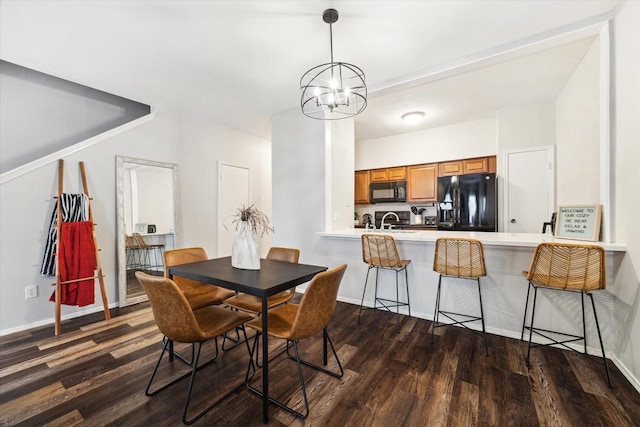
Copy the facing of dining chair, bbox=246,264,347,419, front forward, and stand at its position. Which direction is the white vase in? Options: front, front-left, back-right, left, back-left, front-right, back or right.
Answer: front

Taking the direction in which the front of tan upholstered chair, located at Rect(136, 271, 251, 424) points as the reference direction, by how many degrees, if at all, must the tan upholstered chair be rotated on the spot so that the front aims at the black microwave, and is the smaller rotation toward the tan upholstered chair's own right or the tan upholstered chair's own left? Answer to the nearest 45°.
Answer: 0° — it already faces it

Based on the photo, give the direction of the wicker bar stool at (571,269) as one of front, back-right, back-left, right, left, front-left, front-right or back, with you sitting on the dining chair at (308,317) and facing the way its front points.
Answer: back-right

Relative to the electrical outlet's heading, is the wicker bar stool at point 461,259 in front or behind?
in front

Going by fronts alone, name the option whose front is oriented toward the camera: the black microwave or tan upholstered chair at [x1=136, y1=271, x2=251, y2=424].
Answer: the black microwave

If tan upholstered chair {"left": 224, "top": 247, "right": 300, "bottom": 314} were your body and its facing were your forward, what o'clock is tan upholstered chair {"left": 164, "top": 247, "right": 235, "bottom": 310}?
tan upholstered chair {"left": 164, "top": 247, "right": 235, "bottom": 310} is roughly at 2 o'clock from tan upholstered chair {"left": 224, "top": 247, "right": 300, "bottom": 314}.

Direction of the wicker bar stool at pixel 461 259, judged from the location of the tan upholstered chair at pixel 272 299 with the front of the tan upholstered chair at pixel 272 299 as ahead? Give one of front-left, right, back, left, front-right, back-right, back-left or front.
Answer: back-left

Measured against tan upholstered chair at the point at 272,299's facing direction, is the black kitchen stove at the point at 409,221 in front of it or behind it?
behind

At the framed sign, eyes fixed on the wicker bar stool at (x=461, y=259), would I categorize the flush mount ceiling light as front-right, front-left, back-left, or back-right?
front-right

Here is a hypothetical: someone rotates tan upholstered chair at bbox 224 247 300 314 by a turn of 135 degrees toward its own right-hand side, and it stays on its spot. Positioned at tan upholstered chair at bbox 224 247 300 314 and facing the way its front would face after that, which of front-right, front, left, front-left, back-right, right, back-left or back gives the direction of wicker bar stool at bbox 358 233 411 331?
right

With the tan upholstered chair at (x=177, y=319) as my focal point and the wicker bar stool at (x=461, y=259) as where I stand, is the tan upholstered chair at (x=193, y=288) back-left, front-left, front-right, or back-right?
front-right

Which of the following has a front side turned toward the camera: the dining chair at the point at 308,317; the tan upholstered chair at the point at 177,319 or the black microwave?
the black microwave

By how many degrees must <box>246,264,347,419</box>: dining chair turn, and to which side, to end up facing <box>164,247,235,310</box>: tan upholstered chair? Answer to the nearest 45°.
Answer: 0° — it already faces it

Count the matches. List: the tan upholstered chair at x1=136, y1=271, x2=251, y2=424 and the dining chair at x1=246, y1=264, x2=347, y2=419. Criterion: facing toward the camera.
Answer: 0
